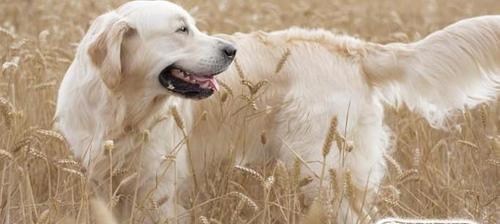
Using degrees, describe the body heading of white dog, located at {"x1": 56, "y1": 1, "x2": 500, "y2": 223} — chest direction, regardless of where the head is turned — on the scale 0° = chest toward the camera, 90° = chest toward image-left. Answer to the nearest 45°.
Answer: approximately 90°
